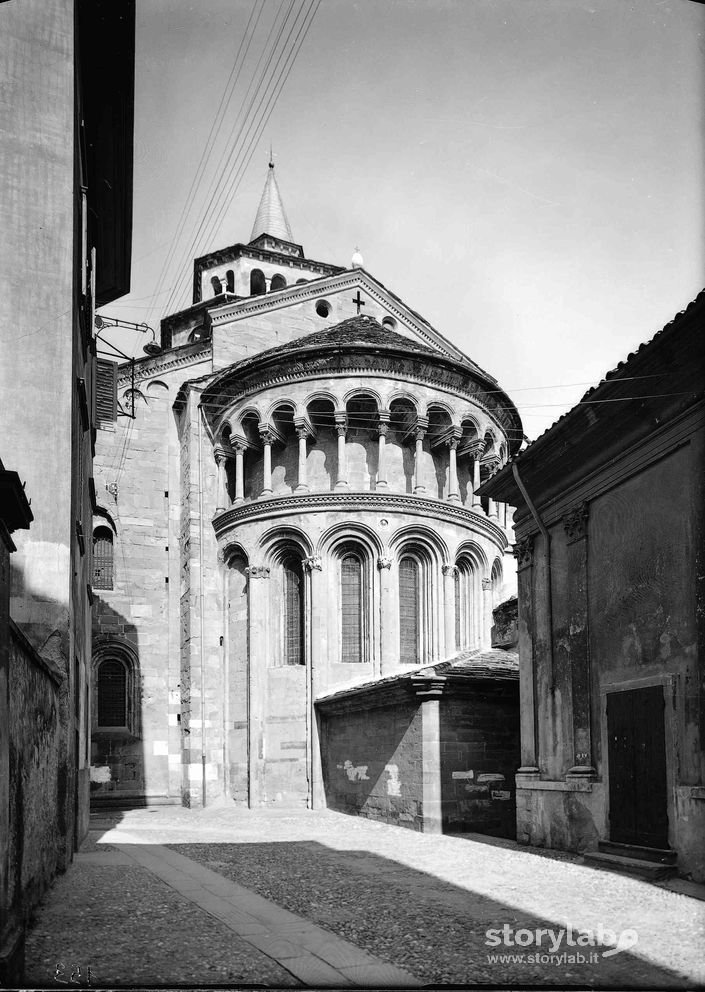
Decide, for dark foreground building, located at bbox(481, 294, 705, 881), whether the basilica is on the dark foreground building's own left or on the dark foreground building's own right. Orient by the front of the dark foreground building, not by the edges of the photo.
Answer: on the dark foreground building's own right

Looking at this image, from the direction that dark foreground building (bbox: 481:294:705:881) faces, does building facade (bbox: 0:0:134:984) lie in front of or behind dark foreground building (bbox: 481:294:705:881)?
in front

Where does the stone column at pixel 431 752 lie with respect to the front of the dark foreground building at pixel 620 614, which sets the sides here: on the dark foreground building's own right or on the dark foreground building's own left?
on the dark foreground building's own right

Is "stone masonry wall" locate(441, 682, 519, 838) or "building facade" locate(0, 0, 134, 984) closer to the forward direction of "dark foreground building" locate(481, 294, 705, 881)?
the building facade

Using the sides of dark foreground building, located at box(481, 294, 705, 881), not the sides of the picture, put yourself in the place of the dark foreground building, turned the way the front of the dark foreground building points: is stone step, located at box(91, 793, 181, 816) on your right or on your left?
on your right

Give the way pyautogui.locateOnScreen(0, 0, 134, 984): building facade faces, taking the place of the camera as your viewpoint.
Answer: facing to the right of the viewer

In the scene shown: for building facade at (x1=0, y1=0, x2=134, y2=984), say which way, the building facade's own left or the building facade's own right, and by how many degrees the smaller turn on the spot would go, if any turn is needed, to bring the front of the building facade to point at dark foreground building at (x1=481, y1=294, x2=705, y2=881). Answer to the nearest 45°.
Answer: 0° — it already faces it

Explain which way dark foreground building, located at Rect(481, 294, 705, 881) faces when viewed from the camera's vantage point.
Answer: facing the viewer and to the left of the viewer

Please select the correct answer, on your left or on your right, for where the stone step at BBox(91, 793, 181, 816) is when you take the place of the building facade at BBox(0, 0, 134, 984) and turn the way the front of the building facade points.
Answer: on your left

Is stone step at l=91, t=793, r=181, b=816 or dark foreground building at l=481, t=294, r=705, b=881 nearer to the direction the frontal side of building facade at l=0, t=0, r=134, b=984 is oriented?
the dark foreground building

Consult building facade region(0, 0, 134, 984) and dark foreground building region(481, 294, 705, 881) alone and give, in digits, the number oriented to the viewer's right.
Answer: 1
